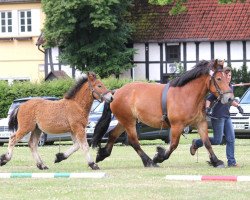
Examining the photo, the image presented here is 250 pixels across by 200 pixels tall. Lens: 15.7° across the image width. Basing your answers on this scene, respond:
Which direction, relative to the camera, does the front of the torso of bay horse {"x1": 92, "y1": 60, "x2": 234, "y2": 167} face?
to the viewer's right

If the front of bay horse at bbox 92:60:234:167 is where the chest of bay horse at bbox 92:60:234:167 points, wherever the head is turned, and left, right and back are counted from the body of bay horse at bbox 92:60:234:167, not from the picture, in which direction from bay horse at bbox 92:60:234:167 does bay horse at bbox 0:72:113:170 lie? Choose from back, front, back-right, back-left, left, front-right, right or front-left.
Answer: back

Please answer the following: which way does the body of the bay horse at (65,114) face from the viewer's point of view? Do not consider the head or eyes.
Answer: to the viewer's right

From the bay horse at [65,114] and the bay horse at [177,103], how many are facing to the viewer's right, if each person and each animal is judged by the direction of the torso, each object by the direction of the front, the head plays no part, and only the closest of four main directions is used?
2
